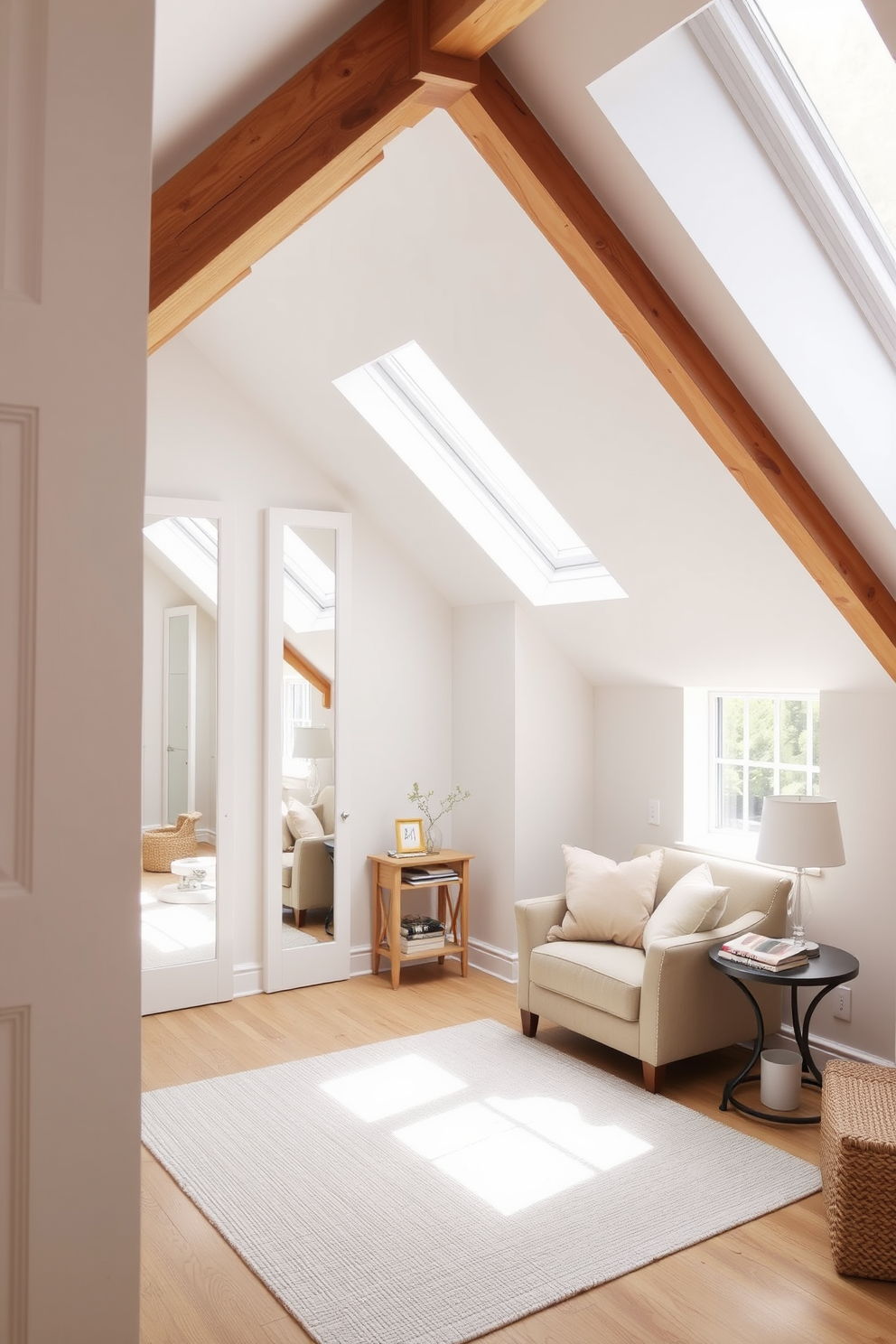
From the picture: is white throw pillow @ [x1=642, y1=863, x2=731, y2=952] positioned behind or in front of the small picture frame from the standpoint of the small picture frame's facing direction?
in front

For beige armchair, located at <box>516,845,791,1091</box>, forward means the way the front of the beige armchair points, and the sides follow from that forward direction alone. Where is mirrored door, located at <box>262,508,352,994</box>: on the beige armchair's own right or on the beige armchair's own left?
on the beige armchair's own right

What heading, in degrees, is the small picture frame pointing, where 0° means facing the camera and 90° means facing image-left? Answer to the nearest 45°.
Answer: approximately 0°

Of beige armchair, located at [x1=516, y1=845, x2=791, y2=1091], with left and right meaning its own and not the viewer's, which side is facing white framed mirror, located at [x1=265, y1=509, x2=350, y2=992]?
right

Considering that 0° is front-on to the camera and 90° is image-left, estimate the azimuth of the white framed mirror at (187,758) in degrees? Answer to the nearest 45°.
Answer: approximately 315°

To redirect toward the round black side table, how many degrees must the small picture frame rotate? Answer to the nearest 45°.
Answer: approximately 45° to its left
